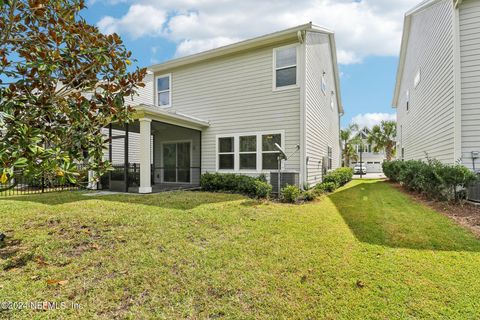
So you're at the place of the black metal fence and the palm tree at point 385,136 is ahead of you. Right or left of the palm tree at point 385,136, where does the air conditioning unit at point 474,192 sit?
right

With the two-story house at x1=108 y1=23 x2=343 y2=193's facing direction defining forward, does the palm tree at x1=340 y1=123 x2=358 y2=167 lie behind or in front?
in front

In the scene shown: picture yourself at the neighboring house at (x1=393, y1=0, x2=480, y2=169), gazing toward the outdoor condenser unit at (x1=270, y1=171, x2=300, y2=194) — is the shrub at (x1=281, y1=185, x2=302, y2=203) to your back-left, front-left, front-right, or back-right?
front-left

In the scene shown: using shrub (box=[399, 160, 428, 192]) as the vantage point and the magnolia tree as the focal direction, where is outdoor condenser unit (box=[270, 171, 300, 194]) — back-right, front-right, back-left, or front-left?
front-right

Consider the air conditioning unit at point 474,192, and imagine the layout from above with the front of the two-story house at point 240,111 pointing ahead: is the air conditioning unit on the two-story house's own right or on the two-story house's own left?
on the two-story house's own right

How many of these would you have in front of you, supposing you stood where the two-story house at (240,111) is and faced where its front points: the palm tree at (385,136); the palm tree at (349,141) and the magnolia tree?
2

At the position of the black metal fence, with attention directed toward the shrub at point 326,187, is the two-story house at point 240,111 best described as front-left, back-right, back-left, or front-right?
front-left

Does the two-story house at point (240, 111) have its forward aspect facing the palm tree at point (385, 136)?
yes

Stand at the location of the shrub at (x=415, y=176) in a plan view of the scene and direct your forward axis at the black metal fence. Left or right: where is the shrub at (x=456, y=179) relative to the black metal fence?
left
